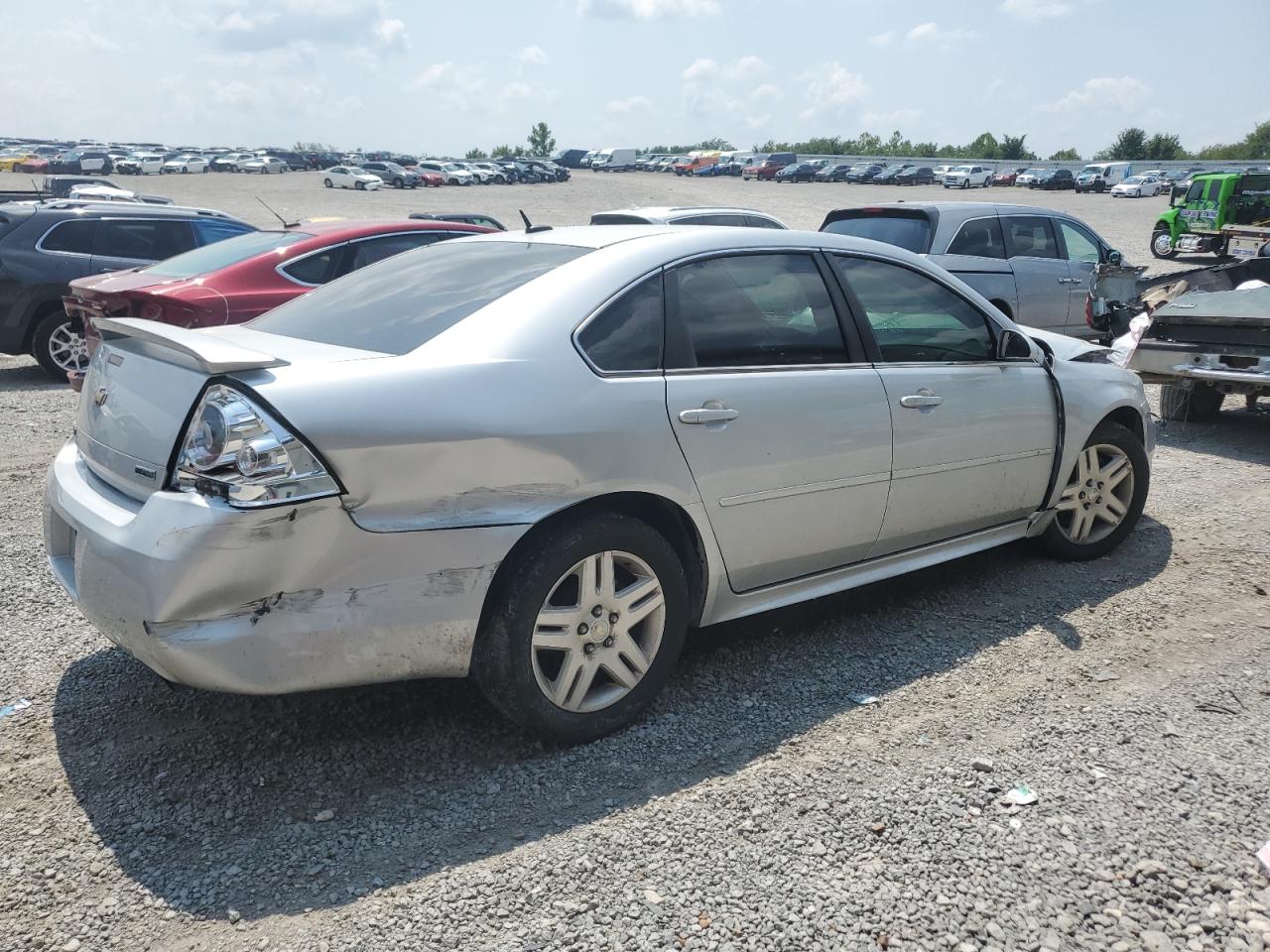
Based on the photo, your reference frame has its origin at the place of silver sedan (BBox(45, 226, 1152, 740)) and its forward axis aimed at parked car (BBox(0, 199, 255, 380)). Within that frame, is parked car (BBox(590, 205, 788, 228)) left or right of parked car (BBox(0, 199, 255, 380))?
right

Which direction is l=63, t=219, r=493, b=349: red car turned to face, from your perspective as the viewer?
facing away from the viewer and to the right of the viewer

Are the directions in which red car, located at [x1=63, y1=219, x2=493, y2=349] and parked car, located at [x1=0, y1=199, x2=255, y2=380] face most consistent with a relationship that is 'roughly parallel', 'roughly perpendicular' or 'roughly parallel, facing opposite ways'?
roughly parallel

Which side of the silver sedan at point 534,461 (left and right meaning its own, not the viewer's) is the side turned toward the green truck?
front

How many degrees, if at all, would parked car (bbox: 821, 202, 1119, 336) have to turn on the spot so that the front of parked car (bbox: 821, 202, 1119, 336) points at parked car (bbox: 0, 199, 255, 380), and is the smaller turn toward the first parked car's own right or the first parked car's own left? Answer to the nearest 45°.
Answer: approximately 135° to the first parked car's own left

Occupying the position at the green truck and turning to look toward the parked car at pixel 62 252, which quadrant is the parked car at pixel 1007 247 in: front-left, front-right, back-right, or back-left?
front-left

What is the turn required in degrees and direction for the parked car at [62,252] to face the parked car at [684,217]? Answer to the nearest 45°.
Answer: approximately 45° to its right

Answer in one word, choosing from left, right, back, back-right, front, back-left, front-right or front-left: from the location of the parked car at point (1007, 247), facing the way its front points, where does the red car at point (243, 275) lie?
back

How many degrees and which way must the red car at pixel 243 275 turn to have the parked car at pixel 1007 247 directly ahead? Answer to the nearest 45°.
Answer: approximately 45° to its right

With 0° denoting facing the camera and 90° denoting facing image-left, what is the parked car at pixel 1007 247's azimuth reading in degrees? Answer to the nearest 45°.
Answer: approximately 225°

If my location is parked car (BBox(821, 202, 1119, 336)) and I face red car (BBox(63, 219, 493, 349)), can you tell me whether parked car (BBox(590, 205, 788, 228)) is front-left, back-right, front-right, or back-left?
front-right

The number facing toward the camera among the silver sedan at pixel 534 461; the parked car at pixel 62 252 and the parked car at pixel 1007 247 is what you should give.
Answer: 0

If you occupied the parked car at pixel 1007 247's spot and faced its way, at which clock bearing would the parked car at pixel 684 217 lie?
the parked car at pixel 684 217 is roughly at 7 o'clock from the parked car at pixel 1007 247.

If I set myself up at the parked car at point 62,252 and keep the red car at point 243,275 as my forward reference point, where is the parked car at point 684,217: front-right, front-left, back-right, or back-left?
front-left

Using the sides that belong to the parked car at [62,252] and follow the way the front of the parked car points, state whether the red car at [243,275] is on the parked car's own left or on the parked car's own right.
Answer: on the parked car's own right

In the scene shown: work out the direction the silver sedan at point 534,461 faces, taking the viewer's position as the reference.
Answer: facing away from the viewer and to the right of the viewer

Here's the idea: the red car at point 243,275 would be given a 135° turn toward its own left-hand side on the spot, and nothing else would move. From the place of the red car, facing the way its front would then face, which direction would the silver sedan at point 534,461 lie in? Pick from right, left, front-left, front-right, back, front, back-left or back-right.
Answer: left
